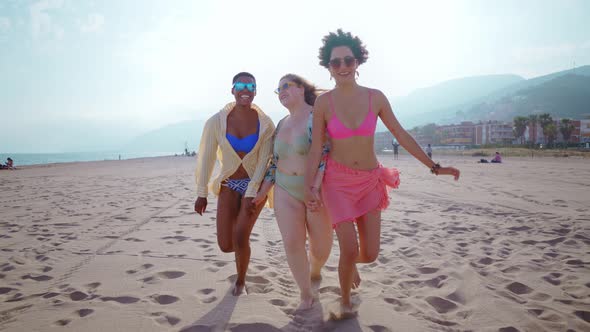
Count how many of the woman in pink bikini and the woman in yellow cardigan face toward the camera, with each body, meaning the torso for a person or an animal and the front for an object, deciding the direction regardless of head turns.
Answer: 2

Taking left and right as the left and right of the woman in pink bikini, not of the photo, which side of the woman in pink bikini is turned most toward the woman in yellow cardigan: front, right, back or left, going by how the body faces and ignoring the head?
right

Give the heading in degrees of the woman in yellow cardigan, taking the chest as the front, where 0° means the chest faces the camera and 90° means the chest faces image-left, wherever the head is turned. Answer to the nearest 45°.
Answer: approximately 0°

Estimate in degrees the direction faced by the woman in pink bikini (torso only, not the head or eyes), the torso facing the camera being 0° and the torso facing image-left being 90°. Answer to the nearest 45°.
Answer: approximately 0°
